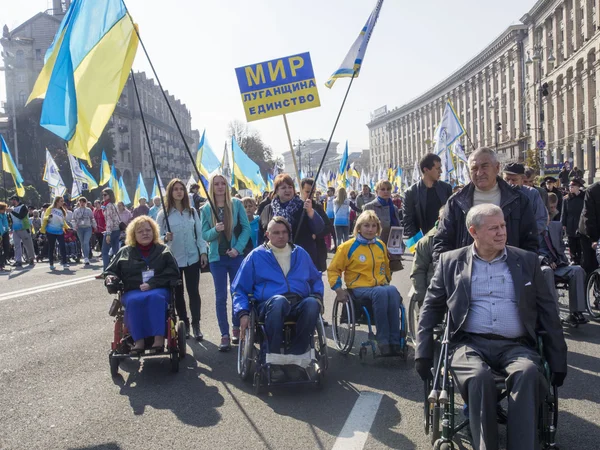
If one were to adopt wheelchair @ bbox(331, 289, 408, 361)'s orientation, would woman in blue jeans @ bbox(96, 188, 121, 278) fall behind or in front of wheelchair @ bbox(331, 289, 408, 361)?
behind

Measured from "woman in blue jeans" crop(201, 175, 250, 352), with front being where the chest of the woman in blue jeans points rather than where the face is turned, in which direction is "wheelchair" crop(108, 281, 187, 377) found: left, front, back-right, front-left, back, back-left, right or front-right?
front-right

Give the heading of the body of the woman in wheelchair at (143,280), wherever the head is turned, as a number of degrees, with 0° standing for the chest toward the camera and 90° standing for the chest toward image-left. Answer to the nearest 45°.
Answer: approximately 0°

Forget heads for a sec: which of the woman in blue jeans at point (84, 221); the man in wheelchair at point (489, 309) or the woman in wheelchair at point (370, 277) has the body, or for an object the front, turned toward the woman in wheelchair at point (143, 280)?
the woman in blue jeans

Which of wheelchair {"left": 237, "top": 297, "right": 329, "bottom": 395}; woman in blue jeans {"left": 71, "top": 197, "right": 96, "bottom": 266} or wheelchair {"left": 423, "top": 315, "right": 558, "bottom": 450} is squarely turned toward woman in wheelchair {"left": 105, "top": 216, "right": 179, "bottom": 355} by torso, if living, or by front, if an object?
the woman in blue jeans
